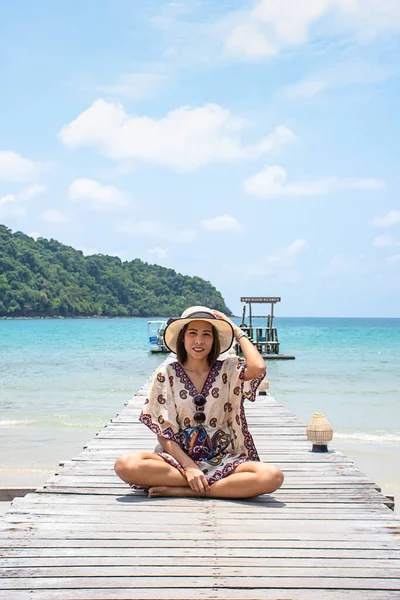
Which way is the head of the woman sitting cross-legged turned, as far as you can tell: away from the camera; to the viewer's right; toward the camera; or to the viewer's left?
toward the camera

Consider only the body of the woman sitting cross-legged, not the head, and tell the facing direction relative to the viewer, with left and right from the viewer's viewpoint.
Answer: facing the viewer

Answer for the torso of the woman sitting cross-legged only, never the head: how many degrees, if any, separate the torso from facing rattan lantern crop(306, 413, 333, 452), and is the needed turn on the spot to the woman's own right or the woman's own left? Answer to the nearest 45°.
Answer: approximately 135° to the woman's own left
